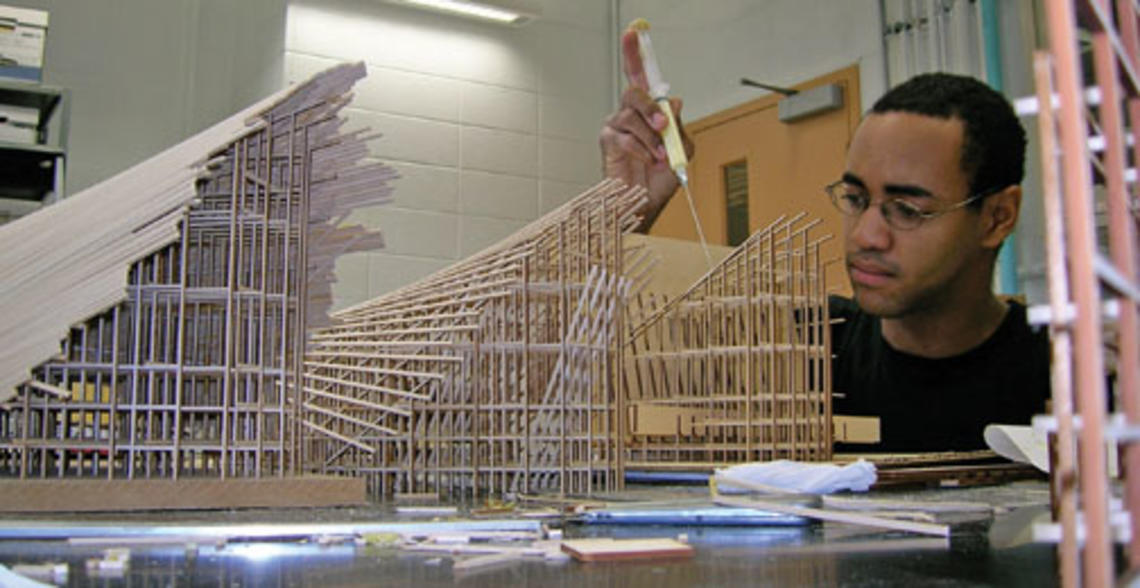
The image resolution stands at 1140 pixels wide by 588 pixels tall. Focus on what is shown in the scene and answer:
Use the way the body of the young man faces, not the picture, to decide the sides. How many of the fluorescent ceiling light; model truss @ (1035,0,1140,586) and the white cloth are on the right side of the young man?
1

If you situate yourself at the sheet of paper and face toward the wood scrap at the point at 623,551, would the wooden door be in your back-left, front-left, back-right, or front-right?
back-right

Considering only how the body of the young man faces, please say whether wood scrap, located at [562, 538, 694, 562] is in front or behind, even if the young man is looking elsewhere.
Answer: in front

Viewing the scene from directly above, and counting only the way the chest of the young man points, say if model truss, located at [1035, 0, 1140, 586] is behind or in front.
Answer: in front

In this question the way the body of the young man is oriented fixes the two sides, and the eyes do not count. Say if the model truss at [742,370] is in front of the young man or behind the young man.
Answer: in front

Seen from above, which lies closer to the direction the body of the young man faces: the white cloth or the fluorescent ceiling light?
the white cloth

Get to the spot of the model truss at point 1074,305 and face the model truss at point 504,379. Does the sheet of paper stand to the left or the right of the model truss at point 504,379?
right

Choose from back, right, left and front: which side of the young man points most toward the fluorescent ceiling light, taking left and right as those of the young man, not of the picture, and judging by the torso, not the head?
right

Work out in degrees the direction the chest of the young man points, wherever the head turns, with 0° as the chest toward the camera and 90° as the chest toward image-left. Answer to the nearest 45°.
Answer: approximately 45°
